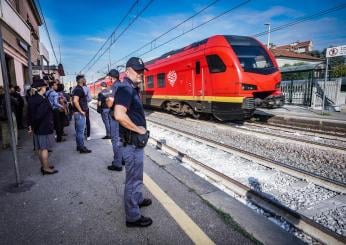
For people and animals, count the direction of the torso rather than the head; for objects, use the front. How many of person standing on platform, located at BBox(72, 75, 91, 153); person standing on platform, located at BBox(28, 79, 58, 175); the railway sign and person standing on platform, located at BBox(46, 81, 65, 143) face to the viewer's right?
3

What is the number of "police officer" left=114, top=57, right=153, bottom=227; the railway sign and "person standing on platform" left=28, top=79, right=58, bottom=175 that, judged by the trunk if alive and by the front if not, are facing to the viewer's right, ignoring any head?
2

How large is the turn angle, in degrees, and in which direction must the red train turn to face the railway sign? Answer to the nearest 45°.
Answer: approximately 90° to its left

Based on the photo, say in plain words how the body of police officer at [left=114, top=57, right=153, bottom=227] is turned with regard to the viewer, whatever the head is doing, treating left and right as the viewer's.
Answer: facing to the right of the viewer

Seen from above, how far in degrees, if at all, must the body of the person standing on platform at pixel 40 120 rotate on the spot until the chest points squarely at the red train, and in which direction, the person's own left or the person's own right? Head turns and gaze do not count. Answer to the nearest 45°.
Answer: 0° — they already face it

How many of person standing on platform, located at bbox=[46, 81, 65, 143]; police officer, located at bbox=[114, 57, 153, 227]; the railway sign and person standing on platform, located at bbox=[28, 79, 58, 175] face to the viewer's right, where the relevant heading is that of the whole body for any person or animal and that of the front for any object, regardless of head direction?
3

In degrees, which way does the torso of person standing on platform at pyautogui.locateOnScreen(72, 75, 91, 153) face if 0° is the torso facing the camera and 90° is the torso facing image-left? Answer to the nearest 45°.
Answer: approximately 270°

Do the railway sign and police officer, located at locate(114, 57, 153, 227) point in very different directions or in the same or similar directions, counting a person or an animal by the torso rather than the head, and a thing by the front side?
very different directions

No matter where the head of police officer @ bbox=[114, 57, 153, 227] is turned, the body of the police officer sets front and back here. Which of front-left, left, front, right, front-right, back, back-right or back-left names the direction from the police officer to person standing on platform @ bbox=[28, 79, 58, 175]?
back-left

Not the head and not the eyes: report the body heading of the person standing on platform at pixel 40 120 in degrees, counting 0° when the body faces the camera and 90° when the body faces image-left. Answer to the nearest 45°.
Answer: approximately 270°

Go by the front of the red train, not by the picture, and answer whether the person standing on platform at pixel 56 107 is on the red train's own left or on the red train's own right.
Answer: on the red train's own right
